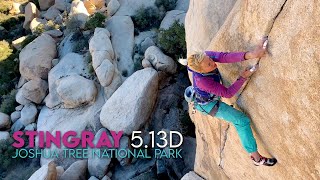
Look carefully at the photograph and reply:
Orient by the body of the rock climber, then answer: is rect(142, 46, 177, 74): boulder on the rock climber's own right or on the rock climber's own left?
on the rock climber's own left

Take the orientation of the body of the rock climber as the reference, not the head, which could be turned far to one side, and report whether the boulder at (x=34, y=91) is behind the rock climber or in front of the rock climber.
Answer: behind

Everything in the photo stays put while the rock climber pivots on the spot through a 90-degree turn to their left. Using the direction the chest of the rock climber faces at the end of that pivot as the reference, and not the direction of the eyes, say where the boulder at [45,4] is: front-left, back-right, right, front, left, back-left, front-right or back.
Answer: front-left

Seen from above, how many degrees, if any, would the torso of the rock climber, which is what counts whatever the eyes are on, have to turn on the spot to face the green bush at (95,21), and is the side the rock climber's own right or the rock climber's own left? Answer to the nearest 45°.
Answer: approximately 135° to the rock climber's own left

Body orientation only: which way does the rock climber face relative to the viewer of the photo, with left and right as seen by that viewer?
facing to the right of the viewer

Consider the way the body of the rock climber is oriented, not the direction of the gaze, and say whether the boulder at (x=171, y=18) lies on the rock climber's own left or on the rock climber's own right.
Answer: on the rock climber's own left

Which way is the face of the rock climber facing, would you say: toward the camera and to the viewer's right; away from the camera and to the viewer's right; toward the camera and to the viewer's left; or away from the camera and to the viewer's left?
toward the camera and to the viewer's right
